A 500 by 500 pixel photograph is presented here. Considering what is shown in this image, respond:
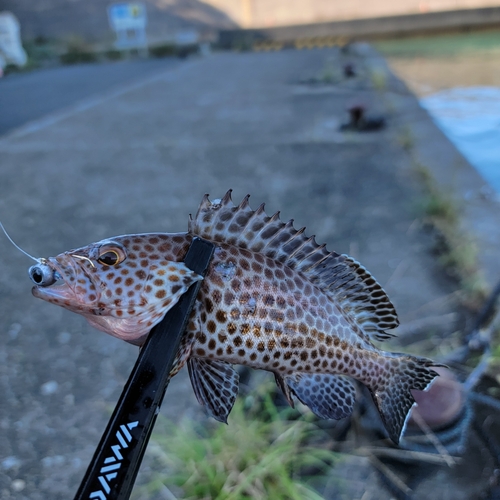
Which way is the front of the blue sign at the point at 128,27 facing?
toward the camera

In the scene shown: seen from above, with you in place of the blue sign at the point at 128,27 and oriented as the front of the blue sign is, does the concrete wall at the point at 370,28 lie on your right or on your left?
on your left

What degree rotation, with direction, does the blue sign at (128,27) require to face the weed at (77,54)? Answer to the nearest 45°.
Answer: approximately 45° to its right

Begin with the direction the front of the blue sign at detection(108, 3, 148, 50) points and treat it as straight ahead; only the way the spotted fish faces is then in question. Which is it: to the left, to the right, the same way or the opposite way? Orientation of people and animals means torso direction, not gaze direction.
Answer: to the right

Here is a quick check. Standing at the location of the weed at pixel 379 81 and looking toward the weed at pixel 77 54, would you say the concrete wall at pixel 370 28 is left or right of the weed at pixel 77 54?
right

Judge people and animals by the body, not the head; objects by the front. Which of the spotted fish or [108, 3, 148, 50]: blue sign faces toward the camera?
the blue sign

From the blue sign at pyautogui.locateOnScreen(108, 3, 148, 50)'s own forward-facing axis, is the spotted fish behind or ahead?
ahead

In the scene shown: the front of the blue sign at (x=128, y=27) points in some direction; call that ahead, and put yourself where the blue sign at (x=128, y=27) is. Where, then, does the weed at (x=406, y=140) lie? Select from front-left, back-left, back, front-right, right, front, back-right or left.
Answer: front

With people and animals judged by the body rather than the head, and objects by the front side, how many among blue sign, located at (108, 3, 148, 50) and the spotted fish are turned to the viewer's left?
1

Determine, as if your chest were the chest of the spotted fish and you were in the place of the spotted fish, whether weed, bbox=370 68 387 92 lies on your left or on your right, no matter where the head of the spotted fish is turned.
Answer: on your right

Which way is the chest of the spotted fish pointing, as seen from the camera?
to the viewer's left
